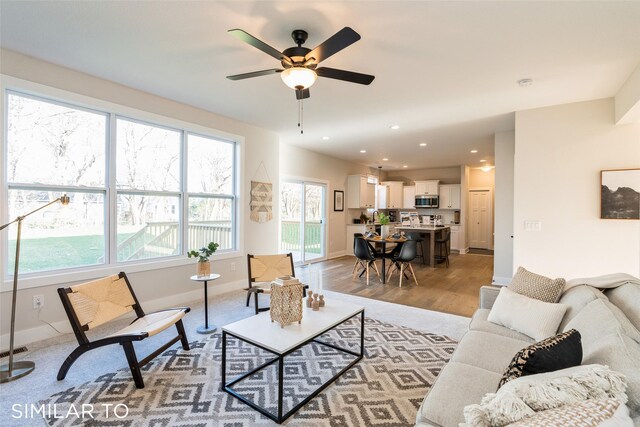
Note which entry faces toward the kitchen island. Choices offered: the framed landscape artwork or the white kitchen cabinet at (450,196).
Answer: the white kitchen cabinet

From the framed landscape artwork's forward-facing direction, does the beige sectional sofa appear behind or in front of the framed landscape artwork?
in front

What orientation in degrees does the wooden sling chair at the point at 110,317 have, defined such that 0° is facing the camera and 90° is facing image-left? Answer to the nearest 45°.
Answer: approximately 315°

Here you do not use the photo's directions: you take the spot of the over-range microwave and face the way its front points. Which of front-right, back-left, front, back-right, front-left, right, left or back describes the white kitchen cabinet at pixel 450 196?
left

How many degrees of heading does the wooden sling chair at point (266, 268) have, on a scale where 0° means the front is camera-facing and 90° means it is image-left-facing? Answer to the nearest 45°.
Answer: approximately 315°

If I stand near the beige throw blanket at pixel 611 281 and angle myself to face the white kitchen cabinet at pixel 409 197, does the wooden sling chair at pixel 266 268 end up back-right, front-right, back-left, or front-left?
front-left

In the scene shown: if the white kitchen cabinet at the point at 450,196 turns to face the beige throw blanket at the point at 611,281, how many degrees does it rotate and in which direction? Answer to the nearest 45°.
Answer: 0° — it already faces it

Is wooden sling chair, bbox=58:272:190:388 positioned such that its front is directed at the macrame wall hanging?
no

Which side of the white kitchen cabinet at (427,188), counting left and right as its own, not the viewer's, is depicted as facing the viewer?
front

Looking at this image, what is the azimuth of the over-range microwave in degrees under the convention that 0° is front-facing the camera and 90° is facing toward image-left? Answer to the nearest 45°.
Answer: approximately 0°

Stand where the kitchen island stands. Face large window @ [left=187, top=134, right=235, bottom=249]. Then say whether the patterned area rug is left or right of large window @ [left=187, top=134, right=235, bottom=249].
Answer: left

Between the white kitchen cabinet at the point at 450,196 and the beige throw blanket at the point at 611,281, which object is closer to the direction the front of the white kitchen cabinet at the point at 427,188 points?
the beige throw blanket

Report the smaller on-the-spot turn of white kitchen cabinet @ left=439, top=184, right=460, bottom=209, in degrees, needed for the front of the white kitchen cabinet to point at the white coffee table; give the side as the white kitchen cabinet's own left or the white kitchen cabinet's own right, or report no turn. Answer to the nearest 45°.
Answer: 0° — it already faces it

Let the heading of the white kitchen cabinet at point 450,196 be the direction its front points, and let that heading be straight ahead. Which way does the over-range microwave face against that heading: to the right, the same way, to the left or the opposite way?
the same way

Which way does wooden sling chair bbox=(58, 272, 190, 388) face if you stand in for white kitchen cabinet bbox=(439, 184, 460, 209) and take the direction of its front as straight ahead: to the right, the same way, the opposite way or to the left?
to the left

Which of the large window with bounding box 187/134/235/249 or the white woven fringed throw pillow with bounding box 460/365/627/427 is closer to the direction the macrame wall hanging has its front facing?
the white woven fringed throw pillow

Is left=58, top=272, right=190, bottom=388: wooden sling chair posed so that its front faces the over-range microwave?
no
